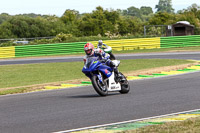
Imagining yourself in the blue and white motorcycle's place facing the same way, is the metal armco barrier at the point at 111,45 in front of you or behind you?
behind

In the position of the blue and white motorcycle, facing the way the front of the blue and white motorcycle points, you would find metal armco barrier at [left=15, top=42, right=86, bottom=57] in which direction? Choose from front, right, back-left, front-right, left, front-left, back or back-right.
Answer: back-right

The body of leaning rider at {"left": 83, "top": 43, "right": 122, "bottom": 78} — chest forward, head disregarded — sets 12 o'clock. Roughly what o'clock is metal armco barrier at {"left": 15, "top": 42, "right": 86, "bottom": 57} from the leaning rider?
The metal armco barrier is roughly at 4 o'clock from the leaning rider.

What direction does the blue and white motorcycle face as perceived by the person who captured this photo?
facing the viewer and to the left of the viewer
